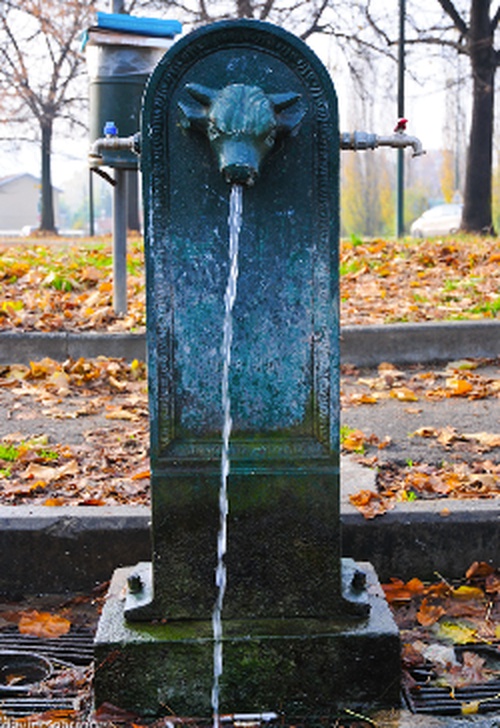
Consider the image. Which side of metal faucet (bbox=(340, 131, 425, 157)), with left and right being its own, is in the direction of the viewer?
right

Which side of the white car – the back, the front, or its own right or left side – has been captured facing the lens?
left

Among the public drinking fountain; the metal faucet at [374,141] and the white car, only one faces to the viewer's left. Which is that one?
the white car

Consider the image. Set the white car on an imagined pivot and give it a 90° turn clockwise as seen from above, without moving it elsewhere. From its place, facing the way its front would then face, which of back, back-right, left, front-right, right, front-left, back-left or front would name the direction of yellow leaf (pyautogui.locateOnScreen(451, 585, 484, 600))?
back

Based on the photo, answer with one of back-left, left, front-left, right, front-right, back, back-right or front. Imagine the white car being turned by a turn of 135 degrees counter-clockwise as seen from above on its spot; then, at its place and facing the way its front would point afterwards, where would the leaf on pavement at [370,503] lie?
front-right

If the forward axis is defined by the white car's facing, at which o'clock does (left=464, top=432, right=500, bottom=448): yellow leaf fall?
The yellow leaf is roughly at 9 o'clock from the white car.

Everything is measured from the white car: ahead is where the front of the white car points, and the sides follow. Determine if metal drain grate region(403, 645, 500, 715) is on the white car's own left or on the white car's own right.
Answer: on the white car's own left

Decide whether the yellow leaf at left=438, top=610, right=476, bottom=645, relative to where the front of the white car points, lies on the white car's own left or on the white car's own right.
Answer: on the white car's own left

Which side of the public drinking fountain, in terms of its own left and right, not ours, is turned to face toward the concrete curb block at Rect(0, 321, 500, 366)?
back

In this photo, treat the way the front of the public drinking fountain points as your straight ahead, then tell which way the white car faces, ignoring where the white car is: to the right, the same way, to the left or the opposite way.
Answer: to the right

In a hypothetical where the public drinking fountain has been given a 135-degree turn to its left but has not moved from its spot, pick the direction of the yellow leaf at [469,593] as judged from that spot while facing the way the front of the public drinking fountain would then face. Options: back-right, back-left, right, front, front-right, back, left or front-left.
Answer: front

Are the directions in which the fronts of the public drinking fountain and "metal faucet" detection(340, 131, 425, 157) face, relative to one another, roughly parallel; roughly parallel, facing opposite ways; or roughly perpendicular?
roughly perpendicular

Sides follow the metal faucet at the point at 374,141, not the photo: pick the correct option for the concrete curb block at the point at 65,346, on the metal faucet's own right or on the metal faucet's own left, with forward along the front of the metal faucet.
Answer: on the metal faucet's own left

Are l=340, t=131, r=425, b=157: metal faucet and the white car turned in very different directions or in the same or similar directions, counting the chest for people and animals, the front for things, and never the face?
very different directions

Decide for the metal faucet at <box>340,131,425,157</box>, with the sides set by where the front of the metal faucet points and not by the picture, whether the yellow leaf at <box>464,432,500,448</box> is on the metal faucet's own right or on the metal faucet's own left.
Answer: on the metal faucet's own left

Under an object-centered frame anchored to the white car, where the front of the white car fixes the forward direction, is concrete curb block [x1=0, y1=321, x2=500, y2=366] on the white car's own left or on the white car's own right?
on the white car's own left
